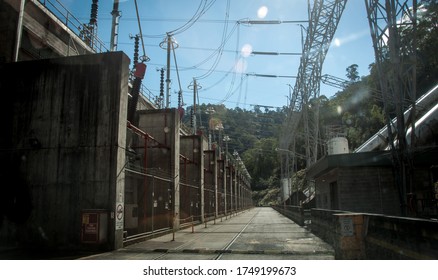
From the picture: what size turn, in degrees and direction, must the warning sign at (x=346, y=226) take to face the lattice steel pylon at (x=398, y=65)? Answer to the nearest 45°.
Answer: approximately 180°

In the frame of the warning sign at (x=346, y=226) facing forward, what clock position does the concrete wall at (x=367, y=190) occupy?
The concrete wall is roughly at 6 o'clock from the warning sign.
